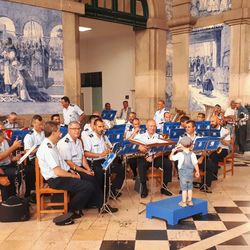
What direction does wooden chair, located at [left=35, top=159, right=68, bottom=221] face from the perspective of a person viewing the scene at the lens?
facing to the right of the viewer

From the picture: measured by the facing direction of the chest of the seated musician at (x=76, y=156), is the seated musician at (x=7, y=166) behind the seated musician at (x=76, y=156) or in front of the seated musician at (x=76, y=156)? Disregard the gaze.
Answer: behind

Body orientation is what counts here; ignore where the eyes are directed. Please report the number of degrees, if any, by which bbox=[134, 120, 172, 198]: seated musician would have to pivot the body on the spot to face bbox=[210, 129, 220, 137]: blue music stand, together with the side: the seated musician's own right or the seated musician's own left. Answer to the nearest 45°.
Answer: approximately 135° to the seated musician's own left

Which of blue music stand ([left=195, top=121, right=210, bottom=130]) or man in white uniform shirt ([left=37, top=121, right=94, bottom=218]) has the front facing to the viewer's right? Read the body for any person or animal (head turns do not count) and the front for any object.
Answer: the man in white uniform shirt

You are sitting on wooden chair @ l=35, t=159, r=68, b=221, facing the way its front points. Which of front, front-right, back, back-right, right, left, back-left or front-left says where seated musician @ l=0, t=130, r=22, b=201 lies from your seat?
back-left

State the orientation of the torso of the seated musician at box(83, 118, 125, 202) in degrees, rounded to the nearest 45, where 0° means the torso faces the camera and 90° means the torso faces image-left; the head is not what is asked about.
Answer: approximately 315°

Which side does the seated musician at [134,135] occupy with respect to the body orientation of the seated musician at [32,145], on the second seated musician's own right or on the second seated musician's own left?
on the second seated musician's own left

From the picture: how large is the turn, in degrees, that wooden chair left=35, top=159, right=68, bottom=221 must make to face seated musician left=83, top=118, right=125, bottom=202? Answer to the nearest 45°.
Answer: approximately 45° to its left

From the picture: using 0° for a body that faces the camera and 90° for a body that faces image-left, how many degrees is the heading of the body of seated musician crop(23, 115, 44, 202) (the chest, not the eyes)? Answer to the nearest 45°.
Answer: approximately 315°

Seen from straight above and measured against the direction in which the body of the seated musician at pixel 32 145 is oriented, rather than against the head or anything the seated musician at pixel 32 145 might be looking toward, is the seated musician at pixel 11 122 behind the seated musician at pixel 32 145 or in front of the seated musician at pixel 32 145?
behind

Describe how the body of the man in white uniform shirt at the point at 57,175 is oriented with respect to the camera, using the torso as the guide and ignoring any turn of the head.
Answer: to the viewer's right
